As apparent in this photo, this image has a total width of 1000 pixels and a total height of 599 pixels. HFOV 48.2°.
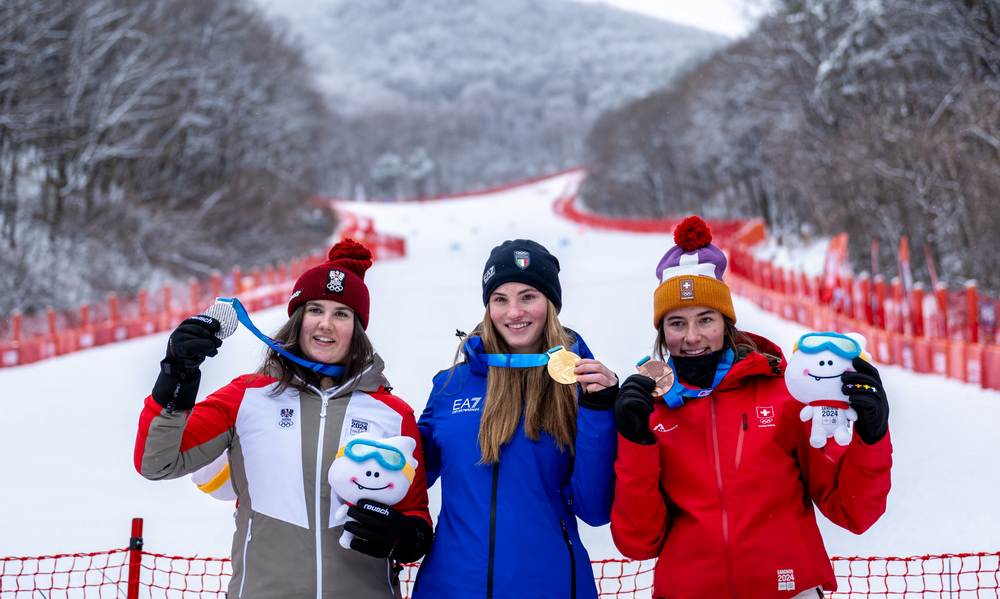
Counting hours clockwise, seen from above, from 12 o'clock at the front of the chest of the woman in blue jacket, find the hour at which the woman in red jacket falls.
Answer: The woman in red jacket is roughly at 9 o'clock from the woman in blue jacket.

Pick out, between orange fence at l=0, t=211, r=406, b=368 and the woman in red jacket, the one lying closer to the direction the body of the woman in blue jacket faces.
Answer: the woman in red jacket

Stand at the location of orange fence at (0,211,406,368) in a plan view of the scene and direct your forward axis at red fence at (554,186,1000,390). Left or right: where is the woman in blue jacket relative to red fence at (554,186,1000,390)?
right

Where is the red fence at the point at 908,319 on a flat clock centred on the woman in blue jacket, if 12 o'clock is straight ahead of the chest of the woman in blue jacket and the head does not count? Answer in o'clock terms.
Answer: The red fence is roughly at 7 o'clock from the woman in blue jacket.

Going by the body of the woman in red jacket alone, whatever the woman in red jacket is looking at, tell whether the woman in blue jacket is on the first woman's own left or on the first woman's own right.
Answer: on the first woman's own right

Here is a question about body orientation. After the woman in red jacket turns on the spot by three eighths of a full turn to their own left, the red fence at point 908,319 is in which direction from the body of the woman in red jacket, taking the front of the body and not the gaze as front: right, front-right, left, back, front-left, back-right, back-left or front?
front-left

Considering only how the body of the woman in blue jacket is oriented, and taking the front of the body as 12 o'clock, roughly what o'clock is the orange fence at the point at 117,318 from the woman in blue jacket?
The orange fence is roughly at 5 o'clock from the woman in blue jacket.

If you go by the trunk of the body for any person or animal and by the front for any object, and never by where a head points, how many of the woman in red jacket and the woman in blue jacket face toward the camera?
2
